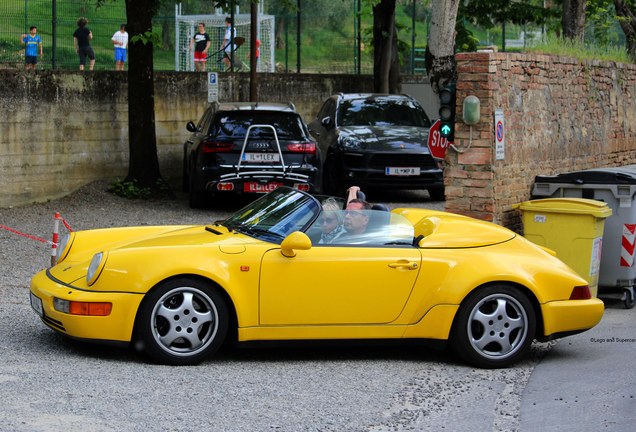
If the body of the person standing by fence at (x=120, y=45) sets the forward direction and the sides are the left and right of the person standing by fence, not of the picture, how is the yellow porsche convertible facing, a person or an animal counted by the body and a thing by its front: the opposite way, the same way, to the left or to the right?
to the right

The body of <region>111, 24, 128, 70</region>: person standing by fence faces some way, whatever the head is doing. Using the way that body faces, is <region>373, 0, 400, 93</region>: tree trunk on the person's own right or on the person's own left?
on the person's own left

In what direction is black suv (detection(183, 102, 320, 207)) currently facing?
away from the camera

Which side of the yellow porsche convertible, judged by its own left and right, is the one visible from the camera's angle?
left

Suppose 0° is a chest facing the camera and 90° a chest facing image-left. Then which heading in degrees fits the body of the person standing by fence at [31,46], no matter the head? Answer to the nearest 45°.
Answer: approximately 0°

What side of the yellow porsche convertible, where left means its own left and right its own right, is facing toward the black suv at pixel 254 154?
right

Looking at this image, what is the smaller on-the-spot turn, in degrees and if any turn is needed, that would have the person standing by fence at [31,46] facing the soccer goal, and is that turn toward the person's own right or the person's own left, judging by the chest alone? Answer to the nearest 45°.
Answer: approximately 135° to the person's own left

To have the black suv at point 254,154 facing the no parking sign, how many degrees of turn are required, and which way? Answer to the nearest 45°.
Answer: approximately 135° to its right

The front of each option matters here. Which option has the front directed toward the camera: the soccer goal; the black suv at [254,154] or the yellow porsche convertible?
the soccer goal

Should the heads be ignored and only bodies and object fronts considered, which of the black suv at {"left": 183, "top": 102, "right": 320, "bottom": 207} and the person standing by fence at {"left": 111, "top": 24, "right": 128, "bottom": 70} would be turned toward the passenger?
the person standing by fence

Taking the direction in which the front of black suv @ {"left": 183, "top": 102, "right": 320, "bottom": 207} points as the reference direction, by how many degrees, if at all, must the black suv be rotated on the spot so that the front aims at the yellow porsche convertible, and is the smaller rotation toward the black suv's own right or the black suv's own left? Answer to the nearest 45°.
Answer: approximately 180°

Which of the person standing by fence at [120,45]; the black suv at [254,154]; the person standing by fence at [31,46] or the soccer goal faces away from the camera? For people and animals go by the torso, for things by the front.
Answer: the black suv
